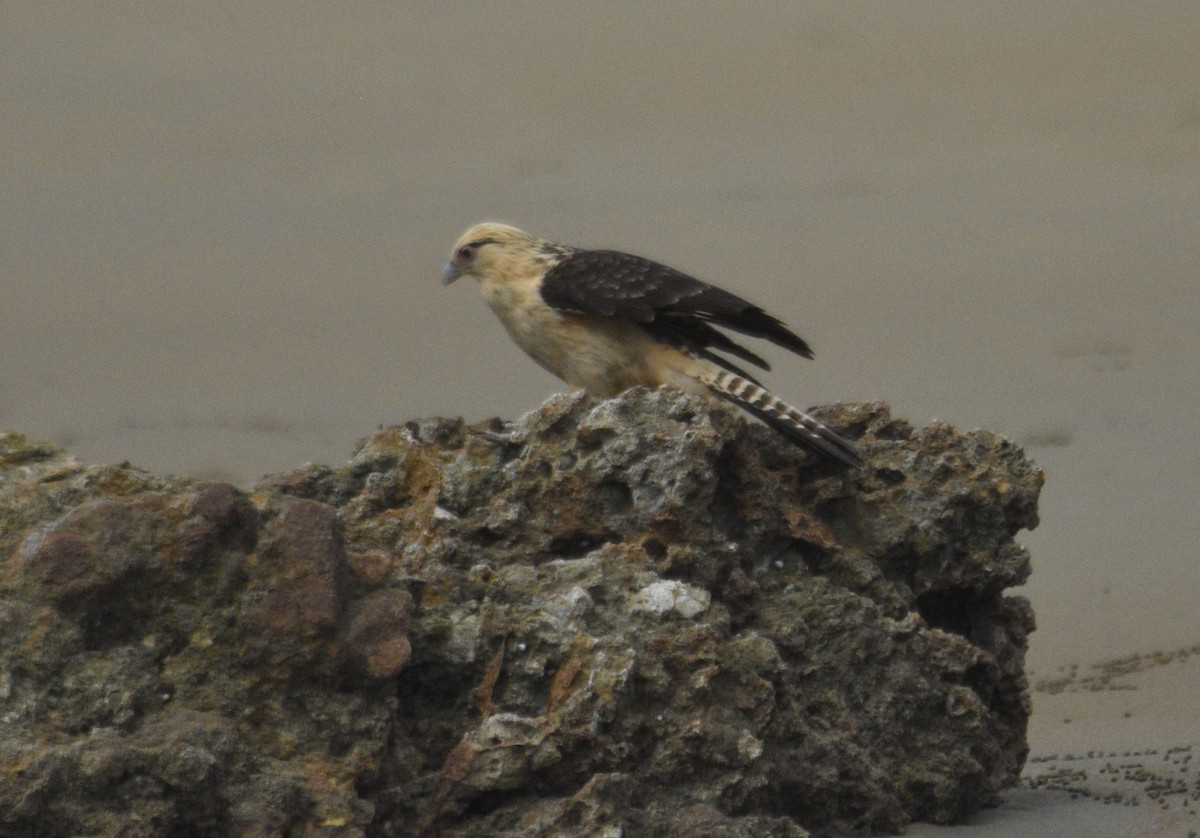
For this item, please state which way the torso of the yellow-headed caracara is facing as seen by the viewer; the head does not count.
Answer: to the viewer's left
